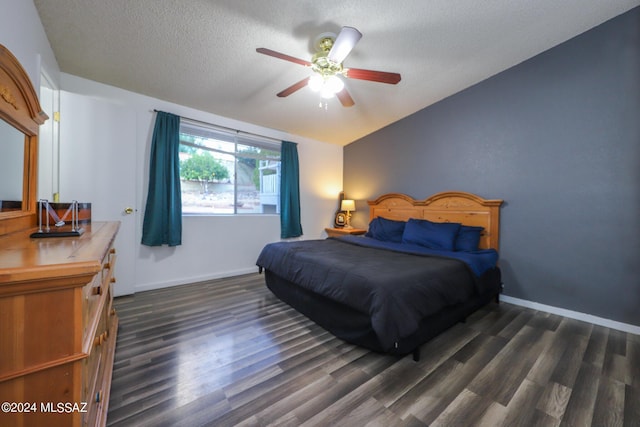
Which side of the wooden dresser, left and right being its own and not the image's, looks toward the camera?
right

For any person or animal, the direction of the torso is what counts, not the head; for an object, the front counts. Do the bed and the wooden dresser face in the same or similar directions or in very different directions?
very different directions

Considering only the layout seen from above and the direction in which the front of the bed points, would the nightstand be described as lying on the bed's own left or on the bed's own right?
on the bed's own right

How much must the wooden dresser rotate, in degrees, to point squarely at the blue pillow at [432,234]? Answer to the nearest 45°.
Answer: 0° — it already faces it

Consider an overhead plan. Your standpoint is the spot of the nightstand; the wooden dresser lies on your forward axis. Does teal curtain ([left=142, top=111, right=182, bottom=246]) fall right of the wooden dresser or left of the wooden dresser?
right

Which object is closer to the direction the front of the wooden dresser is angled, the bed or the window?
the bed

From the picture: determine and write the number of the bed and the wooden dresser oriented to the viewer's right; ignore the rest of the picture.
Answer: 1

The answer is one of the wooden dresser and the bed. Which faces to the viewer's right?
the wooden dresser

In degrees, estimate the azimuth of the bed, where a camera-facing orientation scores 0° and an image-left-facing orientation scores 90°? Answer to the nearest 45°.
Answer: approximately 45°

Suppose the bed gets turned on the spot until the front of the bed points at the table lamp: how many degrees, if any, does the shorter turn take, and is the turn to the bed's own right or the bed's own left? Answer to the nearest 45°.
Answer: approximately 135° to the bed's own right

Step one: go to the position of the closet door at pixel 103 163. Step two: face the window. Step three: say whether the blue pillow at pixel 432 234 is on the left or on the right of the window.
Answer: right
